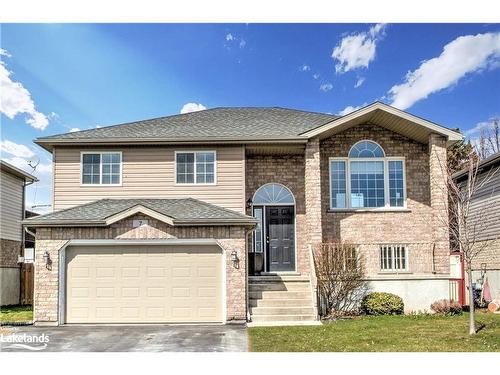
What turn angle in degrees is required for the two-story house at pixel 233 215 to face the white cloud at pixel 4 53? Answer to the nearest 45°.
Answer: approximately 90° to its right

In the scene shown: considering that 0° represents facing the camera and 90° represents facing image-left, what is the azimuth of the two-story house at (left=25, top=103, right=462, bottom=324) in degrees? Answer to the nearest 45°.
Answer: approximately 0°

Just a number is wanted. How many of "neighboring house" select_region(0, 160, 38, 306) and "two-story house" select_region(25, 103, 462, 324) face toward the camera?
2

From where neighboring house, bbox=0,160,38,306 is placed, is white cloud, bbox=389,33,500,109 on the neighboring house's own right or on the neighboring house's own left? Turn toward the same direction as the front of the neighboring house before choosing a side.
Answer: on the neighboring house's own left

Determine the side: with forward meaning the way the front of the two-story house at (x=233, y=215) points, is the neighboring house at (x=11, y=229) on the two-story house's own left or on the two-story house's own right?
on the two-story house's own right

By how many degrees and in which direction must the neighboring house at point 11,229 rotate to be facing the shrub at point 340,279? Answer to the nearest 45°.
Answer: approximately 45° to its left

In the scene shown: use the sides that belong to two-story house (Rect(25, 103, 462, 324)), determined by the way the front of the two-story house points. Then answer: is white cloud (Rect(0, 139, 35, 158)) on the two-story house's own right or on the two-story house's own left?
on the two-story house's own right

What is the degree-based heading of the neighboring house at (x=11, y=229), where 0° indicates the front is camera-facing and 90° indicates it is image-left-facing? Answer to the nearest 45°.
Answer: approximately 0°
